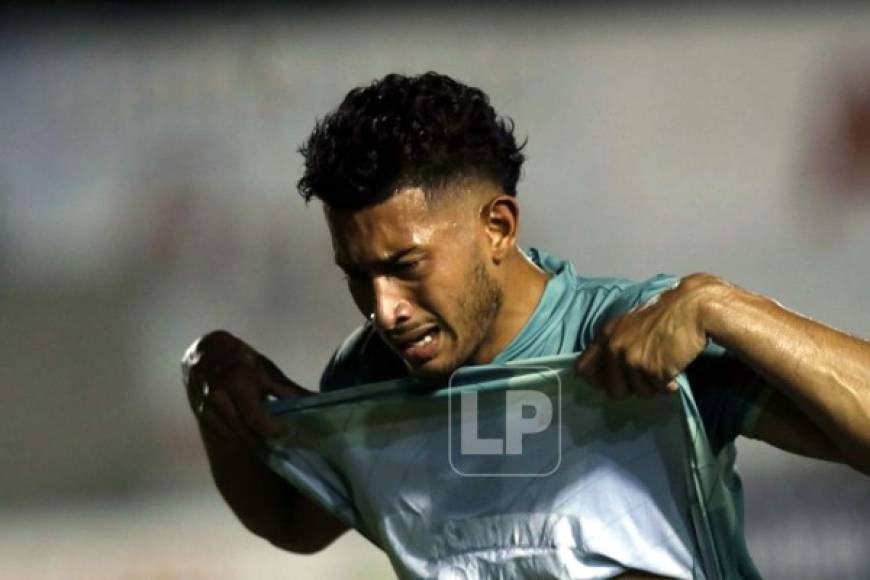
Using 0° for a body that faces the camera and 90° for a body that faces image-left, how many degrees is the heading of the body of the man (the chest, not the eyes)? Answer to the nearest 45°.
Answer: approximately 45°
